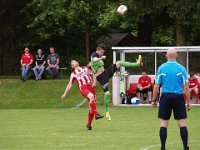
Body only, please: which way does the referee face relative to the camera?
away from the camera

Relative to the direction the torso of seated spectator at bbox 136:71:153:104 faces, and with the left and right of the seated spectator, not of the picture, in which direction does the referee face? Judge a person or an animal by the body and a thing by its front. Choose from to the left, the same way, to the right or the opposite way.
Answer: the opposite way

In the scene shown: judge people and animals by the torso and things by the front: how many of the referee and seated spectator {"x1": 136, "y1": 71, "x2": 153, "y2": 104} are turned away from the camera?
1

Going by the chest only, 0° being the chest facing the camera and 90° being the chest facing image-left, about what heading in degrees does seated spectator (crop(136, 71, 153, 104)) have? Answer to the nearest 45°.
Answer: approximately 0°

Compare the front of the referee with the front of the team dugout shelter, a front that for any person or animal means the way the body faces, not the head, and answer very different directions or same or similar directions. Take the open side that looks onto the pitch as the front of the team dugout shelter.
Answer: very different directions

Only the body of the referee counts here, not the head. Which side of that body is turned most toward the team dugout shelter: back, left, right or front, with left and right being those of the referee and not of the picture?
front

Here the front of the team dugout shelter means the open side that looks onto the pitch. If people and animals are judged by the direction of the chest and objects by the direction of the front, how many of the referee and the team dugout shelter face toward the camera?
1
